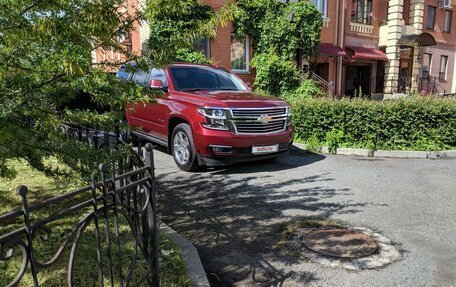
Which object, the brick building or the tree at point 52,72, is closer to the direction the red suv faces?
the tree

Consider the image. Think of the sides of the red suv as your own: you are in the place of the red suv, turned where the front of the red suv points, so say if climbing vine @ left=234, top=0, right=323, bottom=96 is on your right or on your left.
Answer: on your left

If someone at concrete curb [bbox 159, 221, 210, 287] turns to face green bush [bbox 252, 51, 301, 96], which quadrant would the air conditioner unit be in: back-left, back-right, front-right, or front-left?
front-right

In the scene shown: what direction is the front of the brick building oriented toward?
toward the camera

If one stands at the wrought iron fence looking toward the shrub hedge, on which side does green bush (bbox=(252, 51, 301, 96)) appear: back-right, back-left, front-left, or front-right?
front-left

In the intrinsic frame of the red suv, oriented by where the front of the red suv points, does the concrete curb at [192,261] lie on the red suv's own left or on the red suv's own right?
on the red suv's own right

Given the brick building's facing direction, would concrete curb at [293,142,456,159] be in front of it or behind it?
in front

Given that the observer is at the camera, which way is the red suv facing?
facing the viewer and to the right of the viewer

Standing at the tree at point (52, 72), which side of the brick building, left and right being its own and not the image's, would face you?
front

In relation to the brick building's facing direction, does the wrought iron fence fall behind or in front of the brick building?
in front

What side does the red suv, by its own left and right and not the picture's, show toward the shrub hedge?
left

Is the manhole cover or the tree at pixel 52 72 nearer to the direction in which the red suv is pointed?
the manhole cover

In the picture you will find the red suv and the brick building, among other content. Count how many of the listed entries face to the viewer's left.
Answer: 0

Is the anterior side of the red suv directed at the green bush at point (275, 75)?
no
